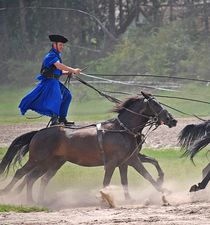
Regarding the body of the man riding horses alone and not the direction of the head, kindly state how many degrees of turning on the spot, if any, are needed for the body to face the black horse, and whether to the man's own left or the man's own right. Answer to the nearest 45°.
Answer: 0° — they already face it

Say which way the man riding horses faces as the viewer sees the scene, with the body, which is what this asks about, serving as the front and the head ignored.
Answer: to the viewer's right

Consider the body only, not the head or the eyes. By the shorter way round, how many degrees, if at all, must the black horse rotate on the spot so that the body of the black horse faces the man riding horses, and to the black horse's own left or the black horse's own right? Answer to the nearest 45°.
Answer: approximately 180°

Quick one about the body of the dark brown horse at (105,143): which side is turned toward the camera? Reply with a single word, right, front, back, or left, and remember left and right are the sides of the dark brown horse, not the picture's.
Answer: right

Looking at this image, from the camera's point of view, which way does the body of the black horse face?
to the viewer's right
